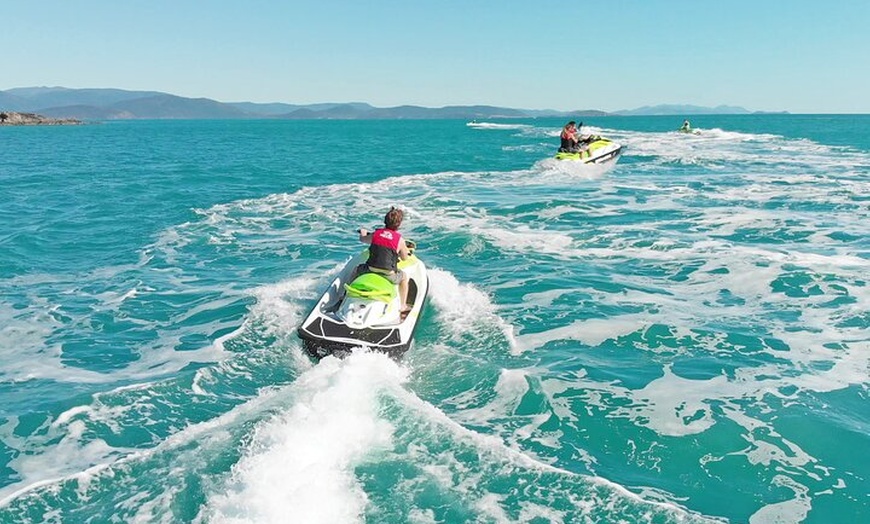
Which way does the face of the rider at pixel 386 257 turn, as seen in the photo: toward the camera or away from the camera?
away from the camera

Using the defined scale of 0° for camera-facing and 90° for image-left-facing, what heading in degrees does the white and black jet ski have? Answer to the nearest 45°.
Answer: approximately 180°

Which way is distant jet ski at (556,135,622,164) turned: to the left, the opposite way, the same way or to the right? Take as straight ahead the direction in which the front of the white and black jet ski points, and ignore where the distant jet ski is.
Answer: to the right

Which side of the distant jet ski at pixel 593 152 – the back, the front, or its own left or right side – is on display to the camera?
right
